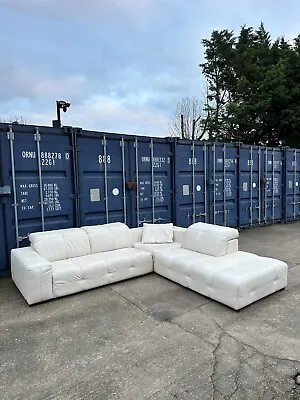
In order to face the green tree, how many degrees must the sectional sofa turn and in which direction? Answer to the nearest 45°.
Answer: approximately 135° to its left

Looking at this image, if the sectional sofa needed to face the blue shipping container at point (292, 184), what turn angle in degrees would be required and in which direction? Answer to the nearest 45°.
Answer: approximately 135° to its left

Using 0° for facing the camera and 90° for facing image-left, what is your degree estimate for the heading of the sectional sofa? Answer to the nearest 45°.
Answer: approximately 0°
